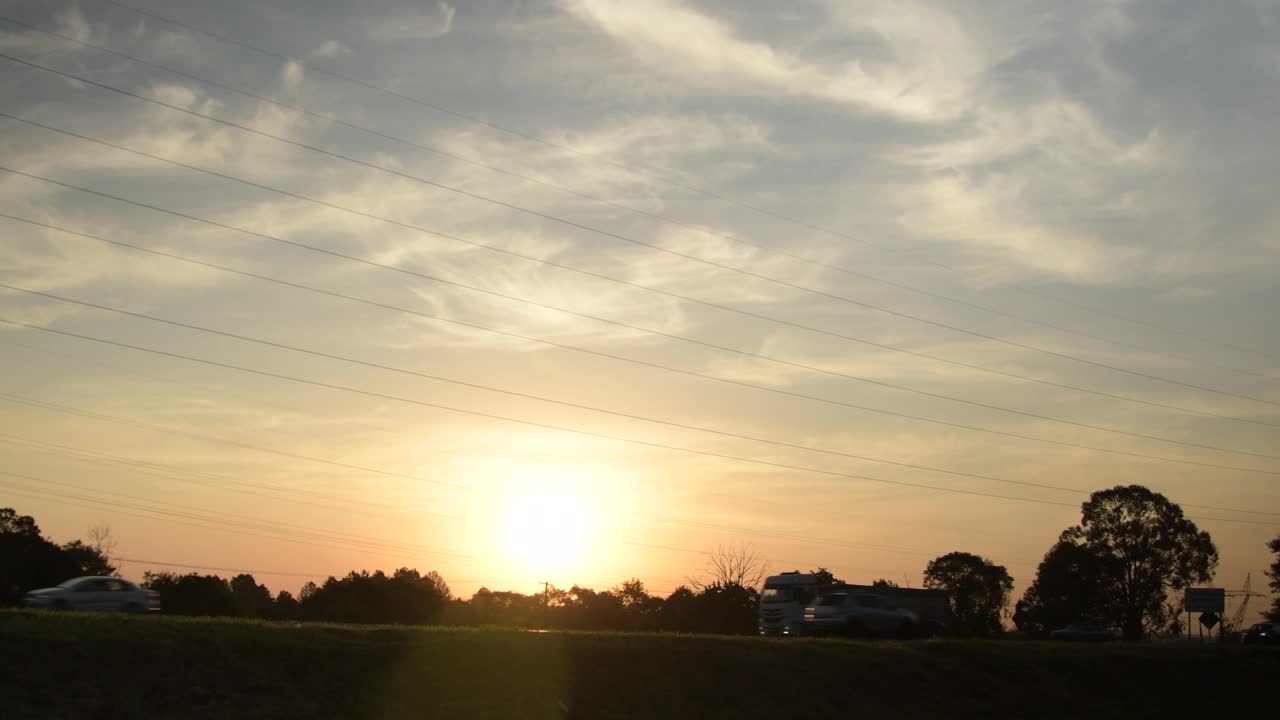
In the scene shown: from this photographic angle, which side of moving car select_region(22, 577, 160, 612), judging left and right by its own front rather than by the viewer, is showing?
left
